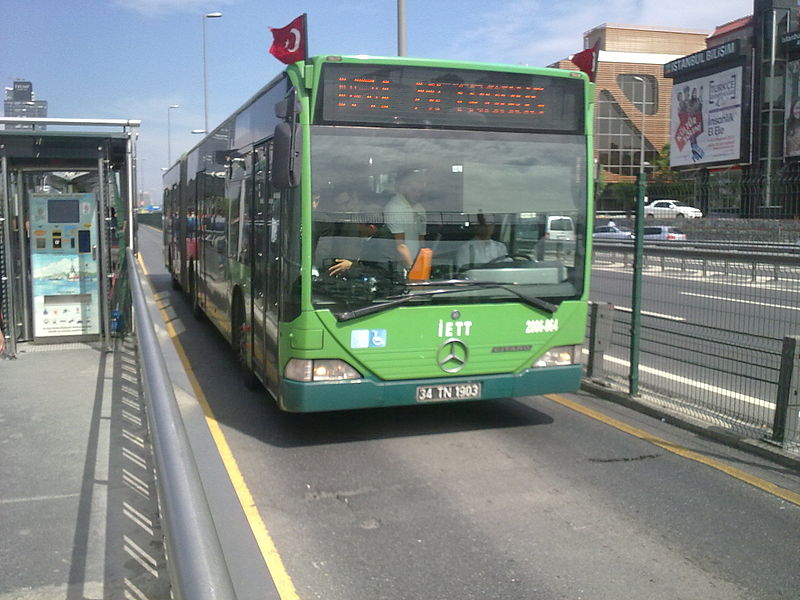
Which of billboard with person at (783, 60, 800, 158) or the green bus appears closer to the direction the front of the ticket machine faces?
the green bus

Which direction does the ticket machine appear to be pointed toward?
toward the camera

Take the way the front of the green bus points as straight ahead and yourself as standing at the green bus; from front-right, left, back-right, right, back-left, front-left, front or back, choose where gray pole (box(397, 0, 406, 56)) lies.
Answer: back

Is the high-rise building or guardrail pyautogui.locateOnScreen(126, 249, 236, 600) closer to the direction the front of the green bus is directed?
the guardrail

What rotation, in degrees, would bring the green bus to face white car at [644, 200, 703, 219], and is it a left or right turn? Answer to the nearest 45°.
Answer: approximately 135° to its left

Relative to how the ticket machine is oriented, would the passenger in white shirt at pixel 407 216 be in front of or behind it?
in front

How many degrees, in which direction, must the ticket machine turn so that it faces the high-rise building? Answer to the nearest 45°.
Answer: approximately 180°

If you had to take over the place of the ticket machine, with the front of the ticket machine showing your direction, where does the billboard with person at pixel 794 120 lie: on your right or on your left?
on your left

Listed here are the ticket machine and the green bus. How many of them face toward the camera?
2

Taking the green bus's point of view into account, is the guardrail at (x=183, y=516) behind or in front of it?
in front
